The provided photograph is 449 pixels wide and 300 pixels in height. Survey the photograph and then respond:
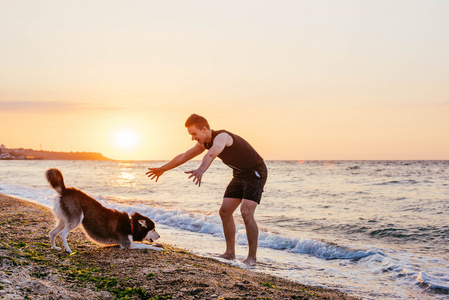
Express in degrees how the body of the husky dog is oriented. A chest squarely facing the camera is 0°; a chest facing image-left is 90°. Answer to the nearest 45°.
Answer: approximately 270°

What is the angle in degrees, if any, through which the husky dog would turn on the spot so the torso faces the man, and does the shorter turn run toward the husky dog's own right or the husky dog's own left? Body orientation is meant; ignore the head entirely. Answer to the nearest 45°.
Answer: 0° — it already faces them
